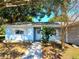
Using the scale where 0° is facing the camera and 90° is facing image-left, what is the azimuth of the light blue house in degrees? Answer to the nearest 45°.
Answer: approximately 0°
